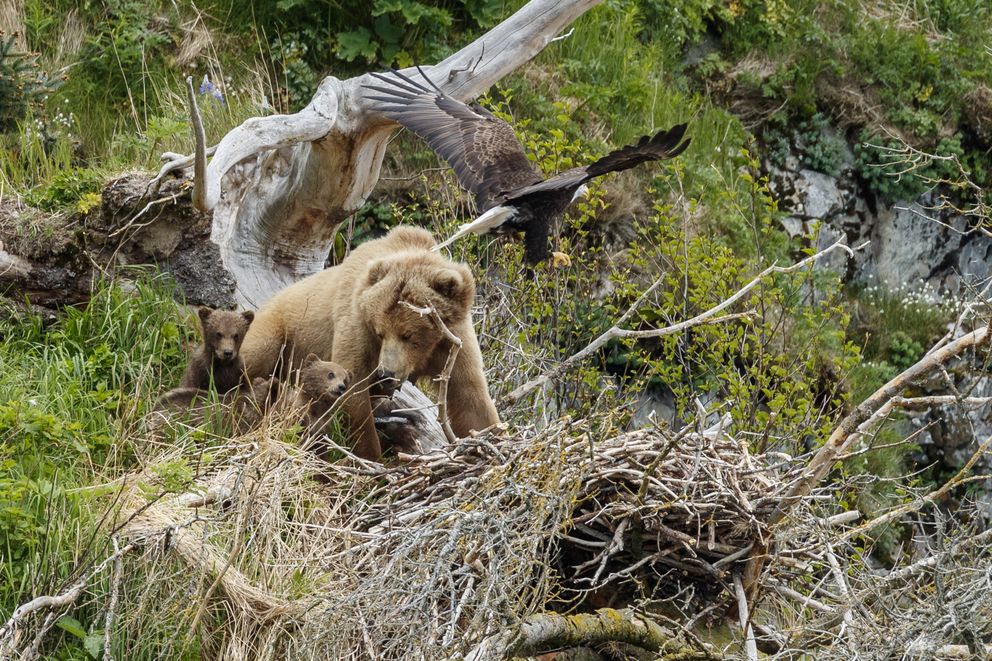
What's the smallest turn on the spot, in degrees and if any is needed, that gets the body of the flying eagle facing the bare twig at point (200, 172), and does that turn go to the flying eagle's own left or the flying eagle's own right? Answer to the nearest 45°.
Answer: approximately 180°

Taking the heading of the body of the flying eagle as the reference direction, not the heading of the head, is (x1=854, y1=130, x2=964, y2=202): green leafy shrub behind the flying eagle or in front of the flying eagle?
in front

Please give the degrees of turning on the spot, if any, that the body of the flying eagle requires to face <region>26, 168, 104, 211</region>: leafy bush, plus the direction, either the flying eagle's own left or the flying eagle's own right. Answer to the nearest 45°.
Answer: approximately 135° to the flying eagle's own left

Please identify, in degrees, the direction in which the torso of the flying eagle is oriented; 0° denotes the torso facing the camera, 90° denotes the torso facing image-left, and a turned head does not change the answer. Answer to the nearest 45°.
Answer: approximately 225°

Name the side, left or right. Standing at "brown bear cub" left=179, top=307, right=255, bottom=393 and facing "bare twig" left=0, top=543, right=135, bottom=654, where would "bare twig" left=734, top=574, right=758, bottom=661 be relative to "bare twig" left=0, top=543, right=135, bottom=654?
left

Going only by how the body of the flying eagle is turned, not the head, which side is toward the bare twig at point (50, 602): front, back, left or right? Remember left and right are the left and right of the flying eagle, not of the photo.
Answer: back

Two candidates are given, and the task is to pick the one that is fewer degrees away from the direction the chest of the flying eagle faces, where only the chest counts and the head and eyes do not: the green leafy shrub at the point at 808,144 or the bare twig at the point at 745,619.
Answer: the green leafy shrub
